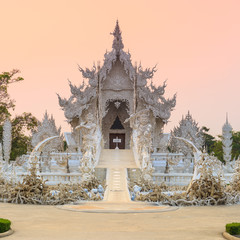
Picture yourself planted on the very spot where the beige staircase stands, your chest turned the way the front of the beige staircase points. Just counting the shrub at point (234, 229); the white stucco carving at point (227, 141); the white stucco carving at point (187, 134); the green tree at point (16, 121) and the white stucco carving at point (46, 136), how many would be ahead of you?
1

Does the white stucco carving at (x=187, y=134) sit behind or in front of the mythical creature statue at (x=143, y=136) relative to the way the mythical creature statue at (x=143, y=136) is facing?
behind

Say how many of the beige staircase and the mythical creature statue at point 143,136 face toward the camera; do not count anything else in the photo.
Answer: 2

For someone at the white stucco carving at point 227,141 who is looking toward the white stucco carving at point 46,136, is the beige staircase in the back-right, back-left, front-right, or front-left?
front-left

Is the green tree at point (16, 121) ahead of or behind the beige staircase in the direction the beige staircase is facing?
behind

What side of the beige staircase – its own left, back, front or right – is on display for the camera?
front

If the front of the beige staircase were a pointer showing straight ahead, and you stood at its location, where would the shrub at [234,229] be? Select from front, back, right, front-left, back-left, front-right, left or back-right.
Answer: front

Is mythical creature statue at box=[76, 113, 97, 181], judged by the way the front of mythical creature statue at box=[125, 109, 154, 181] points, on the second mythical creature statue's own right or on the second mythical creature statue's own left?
on the second mythical creature statue's own right

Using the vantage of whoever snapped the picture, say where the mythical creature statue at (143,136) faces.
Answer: facing the viewer

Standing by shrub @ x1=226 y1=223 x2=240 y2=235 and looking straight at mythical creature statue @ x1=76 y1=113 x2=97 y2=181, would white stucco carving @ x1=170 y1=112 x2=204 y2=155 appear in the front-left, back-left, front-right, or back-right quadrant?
front-right

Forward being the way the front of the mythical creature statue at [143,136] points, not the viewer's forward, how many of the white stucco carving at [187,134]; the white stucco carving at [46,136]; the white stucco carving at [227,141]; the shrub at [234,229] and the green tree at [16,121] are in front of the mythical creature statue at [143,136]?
1

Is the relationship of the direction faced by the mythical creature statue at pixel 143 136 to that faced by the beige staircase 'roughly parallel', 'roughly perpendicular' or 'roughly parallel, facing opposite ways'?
roughly parallel

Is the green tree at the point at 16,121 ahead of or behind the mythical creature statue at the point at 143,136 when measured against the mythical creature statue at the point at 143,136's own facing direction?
behind
